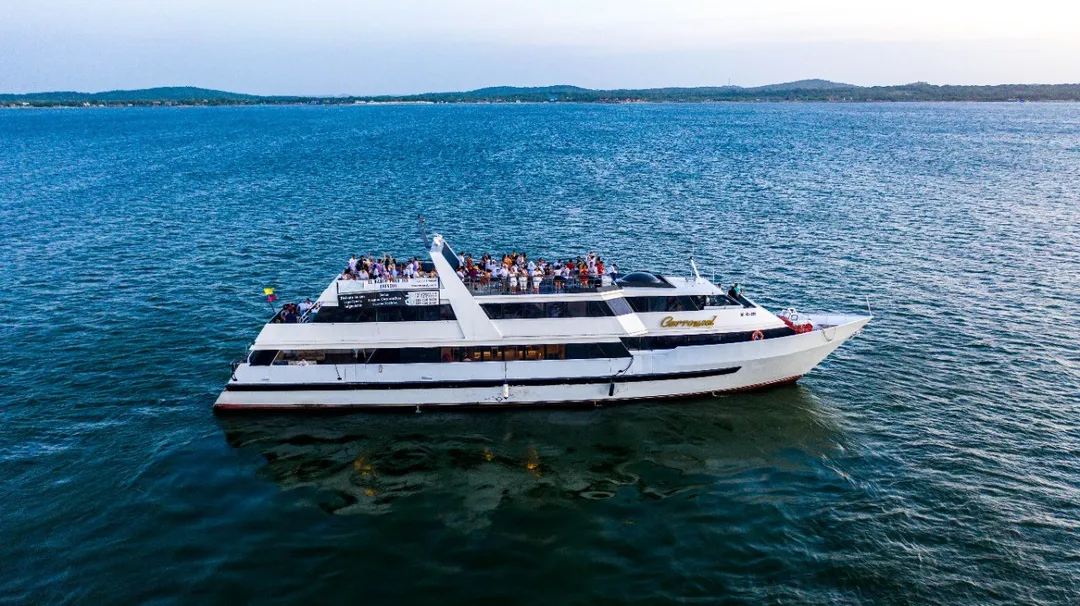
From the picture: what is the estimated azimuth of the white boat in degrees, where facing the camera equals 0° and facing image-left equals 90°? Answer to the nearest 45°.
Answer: approximately 270°
